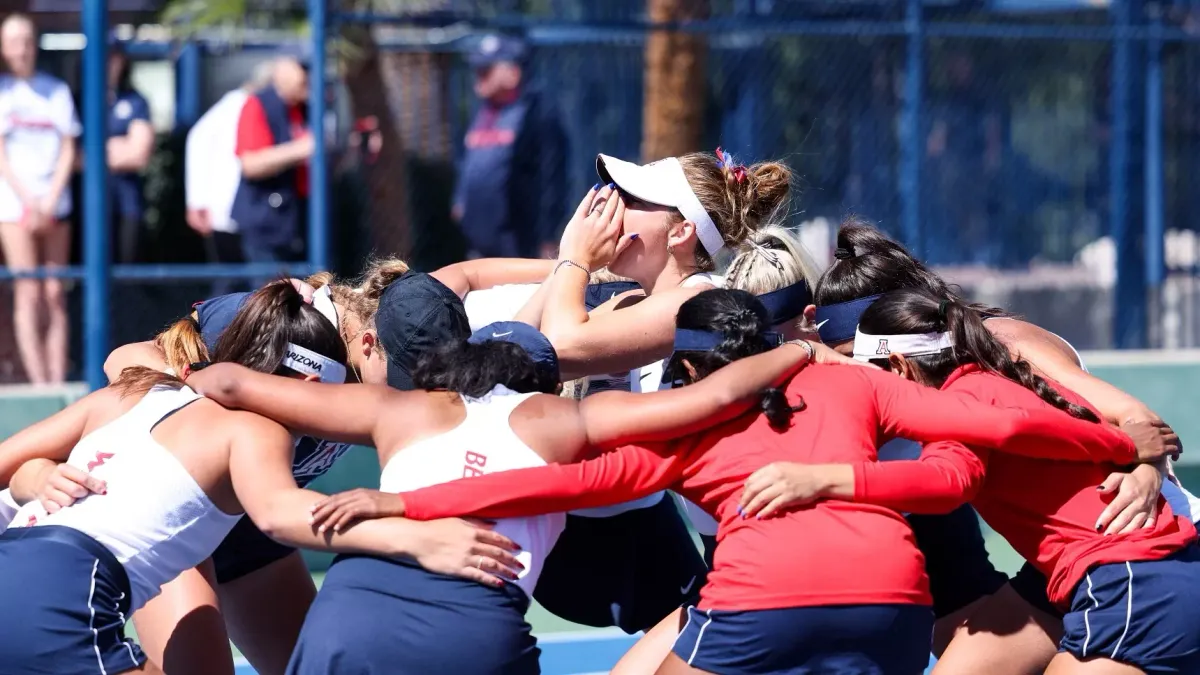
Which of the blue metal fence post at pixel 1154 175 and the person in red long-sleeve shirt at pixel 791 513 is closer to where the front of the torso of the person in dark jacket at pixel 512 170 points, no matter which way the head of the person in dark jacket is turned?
the person in red long-sleeve shirt

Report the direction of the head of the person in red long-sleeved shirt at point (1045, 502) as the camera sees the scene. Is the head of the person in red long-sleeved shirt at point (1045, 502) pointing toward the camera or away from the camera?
away from the camera

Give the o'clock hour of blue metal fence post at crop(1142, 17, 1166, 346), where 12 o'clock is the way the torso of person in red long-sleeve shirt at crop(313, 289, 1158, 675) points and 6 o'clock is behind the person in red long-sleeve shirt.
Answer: The blue metal fence post is roughly at 2 o'clock from the person in red long-sleeve shirt.

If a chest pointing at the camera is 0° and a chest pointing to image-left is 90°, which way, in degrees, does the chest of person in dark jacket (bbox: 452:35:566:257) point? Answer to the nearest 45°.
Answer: approximately 45°

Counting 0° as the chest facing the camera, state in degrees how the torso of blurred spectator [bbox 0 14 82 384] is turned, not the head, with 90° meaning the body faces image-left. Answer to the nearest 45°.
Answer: approximately 0°

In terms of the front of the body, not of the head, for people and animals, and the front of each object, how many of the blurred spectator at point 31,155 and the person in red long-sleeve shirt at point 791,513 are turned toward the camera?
1

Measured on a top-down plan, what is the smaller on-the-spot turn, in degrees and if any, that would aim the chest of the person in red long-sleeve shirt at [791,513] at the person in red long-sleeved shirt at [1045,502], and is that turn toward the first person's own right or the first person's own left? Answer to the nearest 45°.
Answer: approximately 90° to the first person's own right

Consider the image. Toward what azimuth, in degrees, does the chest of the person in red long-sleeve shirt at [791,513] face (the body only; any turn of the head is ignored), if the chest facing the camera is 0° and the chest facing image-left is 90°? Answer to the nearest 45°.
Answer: approximately 135°

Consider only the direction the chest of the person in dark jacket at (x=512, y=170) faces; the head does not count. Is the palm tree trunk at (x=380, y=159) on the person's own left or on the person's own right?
on the person's own right

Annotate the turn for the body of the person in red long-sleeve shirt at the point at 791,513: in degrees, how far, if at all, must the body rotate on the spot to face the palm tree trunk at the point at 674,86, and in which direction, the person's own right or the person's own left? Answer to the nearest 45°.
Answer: approximately 45° to the person's own right
